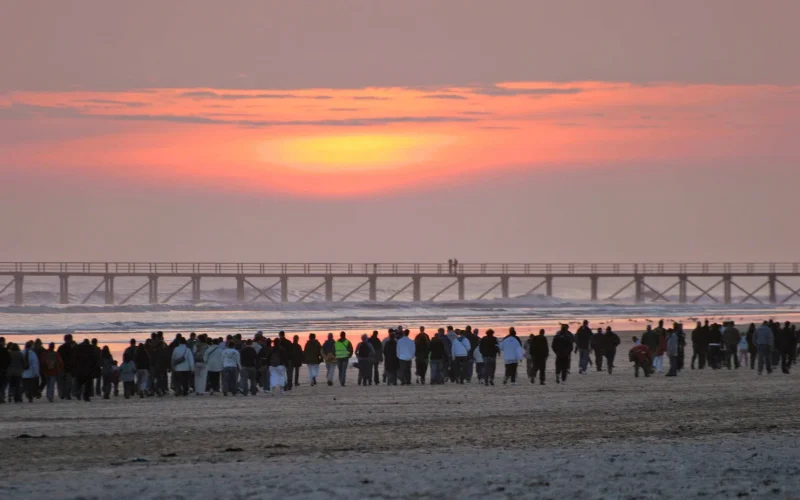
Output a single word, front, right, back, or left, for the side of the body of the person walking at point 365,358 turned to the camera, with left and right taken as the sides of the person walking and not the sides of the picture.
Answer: back

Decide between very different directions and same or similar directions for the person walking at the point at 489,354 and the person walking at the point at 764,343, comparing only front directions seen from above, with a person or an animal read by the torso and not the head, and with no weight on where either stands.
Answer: same or similar directions

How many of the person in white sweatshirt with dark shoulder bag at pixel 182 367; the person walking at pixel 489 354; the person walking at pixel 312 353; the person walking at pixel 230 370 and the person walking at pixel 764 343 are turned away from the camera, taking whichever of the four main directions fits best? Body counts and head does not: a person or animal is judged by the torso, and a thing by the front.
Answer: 5

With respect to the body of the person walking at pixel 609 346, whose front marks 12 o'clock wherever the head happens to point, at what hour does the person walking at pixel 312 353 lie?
the person walking at pixel 312 353 is roughly at 8 o'clock from the person walking at pixel 609 346.

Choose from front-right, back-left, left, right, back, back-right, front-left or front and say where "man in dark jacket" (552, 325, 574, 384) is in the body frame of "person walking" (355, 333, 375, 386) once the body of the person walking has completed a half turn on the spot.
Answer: left

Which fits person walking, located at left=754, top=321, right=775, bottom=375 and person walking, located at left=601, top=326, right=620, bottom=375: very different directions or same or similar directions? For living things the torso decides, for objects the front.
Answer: same or similar directions

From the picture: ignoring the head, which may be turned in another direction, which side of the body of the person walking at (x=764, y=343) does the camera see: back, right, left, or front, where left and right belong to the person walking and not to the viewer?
back

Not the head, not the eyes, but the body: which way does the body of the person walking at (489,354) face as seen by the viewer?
away from the camera

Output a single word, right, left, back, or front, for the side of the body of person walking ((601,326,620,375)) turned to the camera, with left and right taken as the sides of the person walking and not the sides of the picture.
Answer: back

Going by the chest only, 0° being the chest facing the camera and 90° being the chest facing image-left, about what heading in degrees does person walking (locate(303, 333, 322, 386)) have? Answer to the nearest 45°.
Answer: approximately 180°

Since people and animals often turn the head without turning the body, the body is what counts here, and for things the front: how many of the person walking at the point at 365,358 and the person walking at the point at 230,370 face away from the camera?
2

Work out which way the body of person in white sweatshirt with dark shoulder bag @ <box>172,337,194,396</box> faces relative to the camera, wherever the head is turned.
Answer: away from the camera

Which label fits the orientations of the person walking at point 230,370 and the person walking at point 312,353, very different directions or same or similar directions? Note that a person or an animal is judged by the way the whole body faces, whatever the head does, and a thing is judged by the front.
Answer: same or similar directions

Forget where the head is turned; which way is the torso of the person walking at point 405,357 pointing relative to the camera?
away from the camera

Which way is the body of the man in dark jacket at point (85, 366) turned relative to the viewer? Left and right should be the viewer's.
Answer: facing away from the viewer

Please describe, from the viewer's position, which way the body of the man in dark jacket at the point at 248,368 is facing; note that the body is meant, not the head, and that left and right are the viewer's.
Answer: facing away from the viewer

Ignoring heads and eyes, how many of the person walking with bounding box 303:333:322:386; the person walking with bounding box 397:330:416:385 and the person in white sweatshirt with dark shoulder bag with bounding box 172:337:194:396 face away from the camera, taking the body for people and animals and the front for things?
3

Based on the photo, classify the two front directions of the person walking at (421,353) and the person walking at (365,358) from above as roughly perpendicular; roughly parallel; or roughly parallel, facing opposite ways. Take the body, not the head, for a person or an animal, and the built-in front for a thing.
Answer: roughly parallel
